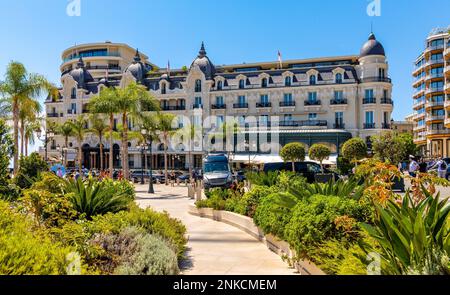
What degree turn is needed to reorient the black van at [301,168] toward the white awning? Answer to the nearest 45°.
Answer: approximately 90° to its left

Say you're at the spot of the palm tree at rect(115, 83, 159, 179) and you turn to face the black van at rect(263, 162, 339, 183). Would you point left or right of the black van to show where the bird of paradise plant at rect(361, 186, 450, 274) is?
right

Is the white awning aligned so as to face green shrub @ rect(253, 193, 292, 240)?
yes

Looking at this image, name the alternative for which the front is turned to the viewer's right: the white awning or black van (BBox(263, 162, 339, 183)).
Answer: the black van

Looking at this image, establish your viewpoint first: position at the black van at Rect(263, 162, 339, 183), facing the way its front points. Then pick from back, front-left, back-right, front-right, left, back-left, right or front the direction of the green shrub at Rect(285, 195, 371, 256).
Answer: right

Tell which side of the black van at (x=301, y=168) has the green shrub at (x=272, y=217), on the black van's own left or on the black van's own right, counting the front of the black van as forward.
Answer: on the black van's own right

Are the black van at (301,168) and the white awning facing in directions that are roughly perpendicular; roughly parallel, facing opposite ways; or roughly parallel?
roughly perpendicular

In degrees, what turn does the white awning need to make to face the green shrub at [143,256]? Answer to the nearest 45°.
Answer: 0° — it already faces it

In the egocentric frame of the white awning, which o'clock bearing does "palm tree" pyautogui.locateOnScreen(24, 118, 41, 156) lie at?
The palm tree is roughly at 2 o'clock from the white awning.

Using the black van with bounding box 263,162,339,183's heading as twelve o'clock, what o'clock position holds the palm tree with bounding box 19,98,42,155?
The palm tree is roughly at 6 o'clock from the black van.

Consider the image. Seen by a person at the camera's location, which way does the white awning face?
facing the viewer

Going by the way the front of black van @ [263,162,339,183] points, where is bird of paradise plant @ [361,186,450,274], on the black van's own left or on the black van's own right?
on the black van's own right

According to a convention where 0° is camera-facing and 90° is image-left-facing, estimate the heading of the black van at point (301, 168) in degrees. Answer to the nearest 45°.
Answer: approximately 270°

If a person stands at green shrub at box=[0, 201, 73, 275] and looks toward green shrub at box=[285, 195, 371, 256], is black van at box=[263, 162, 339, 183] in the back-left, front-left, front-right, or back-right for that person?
front-left

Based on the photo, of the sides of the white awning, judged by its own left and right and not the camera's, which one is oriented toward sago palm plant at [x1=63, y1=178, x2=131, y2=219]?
front
